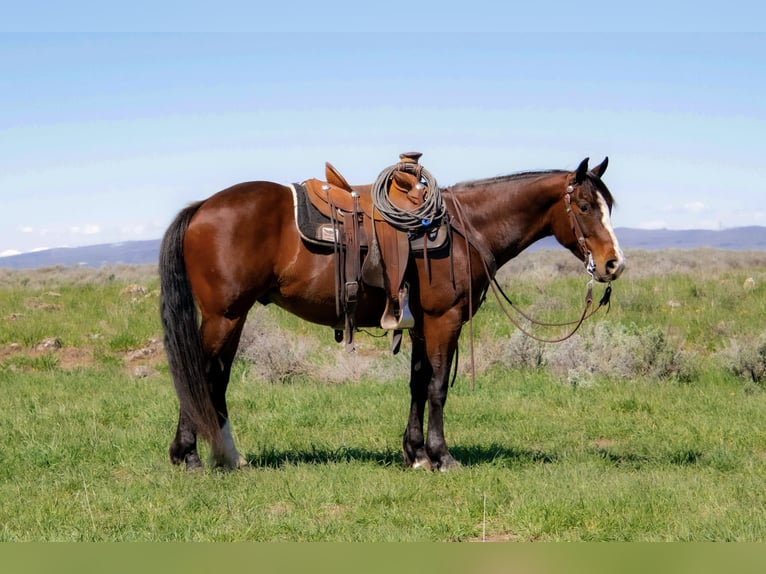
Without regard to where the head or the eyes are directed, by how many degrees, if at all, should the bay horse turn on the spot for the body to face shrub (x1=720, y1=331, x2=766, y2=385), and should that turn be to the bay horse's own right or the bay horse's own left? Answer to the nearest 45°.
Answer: approximately 45° to the bay horse's own left

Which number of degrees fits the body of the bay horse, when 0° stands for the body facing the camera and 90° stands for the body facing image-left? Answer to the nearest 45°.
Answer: approximately 270°

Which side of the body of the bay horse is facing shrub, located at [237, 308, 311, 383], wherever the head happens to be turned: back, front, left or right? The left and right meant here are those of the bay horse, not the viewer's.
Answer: left
